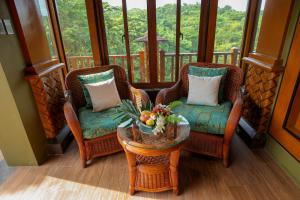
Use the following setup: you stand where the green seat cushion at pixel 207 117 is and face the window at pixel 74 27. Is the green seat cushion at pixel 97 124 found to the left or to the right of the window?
left

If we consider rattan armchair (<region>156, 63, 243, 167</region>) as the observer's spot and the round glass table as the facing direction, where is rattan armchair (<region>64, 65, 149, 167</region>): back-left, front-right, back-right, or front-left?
front-right

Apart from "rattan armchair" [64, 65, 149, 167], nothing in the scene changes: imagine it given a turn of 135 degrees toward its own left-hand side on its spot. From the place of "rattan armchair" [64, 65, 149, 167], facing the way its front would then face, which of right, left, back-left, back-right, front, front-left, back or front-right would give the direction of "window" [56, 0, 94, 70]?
front

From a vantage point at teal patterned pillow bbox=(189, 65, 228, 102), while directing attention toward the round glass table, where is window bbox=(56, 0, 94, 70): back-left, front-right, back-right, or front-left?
front-right

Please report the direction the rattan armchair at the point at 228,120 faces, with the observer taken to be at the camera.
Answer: facing the viewer and to the left of the viewer

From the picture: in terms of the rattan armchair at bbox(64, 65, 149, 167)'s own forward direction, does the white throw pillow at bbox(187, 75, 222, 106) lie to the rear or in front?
in front

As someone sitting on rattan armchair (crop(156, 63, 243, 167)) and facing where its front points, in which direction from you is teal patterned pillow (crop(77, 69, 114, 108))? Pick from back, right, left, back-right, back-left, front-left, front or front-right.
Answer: front-right

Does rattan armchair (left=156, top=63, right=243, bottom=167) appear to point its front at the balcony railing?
no

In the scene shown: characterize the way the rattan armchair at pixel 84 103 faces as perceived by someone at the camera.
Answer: facing the viewer and to the right of the viewer

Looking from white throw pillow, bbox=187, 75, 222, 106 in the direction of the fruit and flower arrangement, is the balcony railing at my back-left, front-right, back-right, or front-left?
back-right

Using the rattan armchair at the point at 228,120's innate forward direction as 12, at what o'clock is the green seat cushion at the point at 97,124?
The green seat cushion is roughly at 1 o'clock from the rattan armchair.

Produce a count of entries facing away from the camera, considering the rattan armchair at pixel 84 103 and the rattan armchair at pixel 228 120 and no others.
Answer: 0
